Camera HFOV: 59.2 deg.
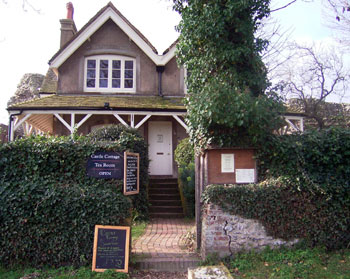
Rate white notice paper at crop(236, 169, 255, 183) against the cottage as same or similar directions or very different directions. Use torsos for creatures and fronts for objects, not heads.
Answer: same or similar directions

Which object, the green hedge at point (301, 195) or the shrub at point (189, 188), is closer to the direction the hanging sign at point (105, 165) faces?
the green hedge

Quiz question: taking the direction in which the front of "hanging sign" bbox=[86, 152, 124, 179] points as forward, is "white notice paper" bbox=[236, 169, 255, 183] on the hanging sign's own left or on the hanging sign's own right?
on the hanging sign's own left

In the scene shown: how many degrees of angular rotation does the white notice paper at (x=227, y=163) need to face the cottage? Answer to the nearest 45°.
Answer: approximately 135° to its right

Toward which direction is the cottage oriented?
toward the camera

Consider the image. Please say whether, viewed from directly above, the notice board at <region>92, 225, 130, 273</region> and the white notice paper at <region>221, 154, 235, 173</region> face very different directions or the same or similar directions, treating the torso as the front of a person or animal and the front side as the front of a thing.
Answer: same or similar directions

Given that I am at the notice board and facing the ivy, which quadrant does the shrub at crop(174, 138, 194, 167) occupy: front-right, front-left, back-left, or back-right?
front-left

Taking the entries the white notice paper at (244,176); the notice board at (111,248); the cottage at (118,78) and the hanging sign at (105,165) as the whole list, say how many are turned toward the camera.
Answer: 4

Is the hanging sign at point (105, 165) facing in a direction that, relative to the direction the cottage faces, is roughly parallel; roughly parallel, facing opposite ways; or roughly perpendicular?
roughly parallel

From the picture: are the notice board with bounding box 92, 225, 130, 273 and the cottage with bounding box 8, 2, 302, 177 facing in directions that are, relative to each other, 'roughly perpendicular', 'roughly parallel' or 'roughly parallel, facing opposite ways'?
roughly parallel

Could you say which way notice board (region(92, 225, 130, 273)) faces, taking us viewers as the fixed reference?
facing the viewer

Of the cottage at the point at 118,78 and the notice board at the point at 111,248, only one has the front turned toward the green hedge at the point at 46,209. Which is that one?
the cottage

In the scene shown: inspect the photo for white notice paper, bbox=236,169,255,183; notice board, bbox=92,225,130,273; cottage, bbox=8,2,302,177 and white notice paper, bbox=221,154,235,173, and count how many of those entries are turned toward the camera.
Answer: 4

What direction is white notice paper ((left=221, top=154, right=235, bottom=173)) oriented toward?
toward the camera
